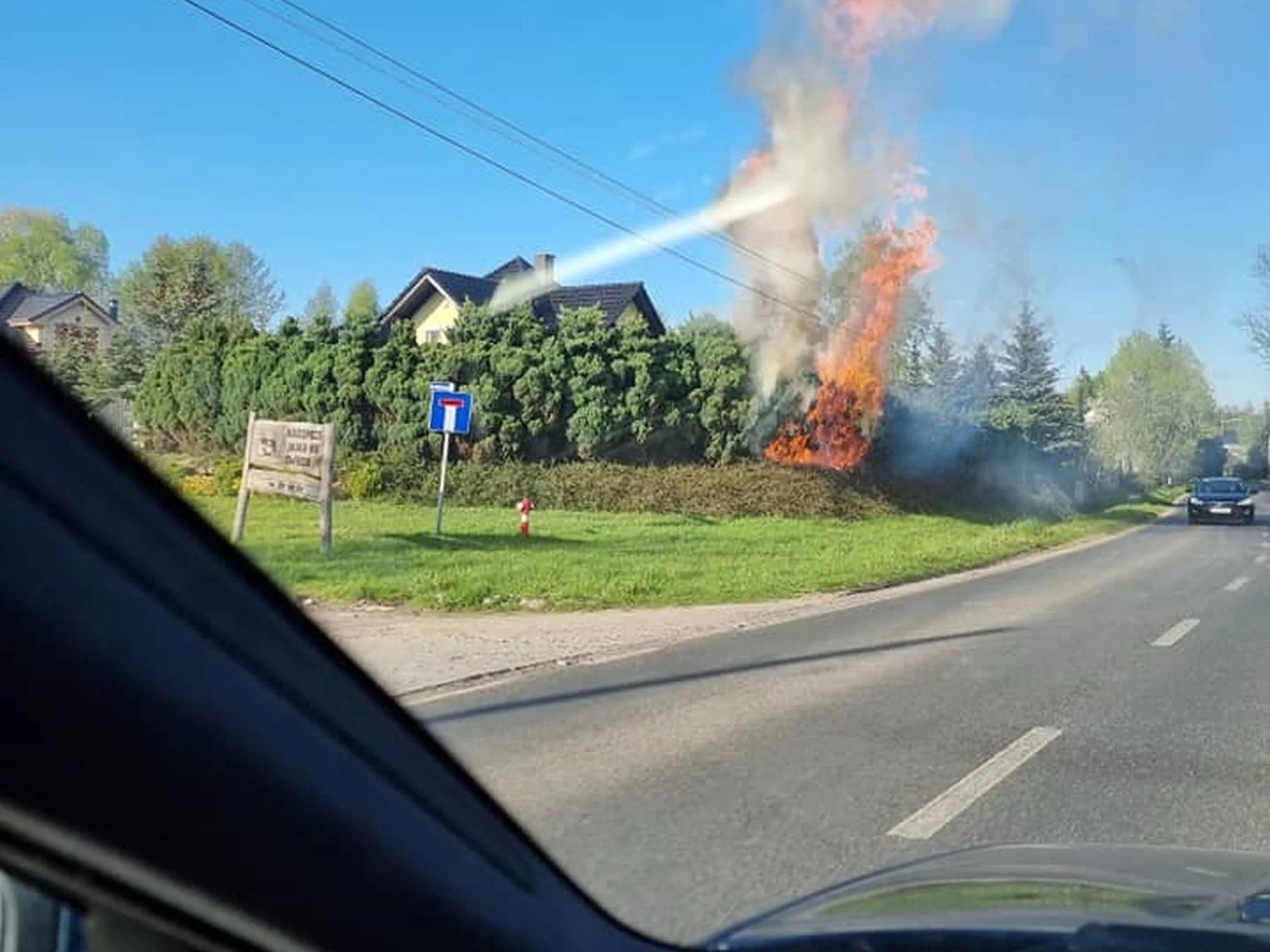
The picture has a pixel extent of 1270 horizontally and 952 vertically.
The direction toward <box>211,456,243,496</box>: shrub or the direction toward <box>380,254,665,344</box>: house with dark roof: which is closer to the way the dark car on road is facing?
the shrub

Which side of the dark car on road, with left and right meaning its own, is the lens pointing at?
front

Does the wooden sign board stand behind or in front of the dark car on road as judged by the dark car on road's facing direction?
in front

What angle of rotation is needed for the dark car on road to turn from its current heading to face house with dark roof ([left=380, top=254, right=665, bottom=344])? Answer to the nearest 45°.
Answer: approximately 45° to its right

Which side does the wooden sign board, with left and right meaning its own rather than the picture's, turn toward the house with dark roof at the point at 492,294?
back

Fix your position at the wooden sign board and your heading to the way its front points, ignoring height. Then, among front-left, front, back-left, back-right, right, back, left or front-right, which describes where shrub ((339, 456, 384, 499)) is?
back

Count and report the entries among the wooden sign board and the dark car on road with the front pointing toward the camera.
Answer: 2

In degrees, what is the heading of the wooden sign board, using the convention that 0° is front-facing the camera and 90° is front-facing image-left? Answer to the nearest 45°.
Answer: approximately 0°

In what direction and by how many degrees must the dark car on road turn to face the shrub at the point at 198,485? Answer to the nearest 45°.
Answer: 0° — it already faces it

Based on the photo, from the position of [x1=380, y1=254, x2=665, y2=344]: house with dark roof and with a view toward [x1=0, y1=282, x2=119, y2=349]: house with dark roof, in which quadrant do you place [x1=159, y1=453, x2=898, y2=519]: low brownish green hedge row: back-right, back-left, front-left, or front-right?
back-left
